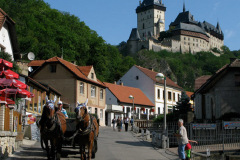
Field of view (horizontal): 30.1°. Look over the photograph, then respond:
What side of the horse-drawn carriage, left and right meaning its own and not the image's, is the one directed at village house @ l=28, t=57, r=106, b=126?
back

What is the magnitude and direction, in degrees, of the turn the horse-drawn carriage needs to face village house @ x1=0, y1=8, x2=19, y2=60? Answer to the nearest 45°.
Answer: approximately 180°

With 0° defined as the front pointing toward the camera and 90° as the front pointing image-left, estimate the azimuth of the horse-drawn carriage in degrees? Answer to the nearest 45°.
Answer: approximately 0°

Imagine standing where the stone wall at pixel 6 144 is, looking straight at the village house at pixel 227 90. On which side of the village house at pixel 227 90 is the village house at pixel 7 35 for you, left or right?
left

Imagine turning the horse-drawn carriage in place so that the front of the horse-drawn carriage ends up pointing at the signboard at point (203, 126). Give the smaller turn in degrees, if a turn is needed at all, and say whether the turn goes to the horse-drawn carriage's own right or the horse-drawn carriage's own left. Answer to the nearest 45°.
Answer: approximately 135° to the horse-drawn carriage's own left

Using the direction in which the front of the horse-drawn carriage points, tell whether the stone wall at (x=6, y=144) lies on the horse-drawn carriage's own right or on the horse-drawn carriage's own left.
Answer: on the horse-drawn carriage's own right

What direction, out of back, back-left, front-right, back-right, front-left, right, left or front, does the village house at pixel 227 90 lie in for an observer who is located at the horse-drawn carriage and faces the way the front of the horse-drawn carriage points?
back-left

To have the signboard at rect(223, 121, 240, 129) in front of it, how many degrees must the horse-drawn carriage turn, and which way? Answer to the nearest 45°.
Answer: approximately 135° to its left
